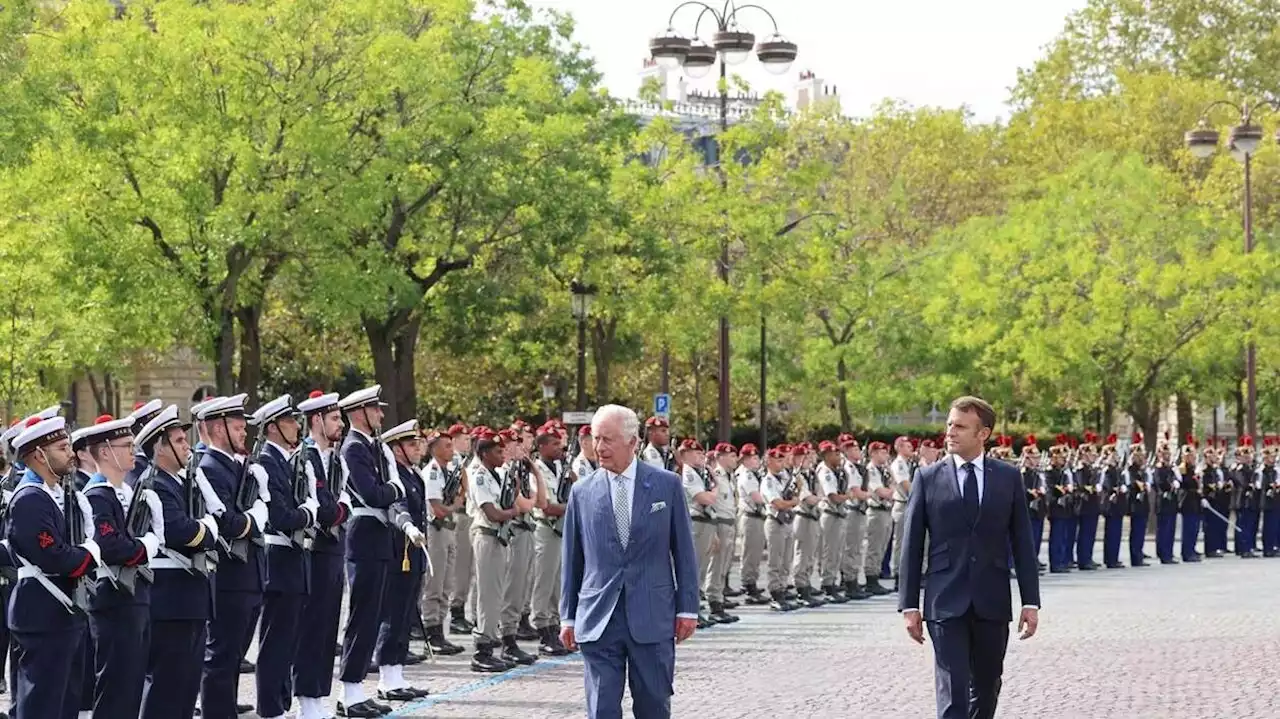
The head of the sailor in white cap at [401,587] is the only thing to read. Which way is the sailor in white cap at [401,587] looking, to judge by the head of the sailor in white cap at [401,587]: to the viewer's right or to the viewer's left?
to the viewer's right

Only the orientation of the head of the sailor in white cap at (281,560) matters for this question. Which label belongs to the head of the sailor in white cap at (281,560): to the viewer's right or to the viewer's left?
to the viewer's right

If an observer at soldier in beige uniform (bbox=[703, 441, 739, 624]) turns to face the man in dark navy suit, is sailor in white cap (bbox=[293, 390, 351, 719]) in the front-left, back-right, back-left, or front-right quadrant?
front-right

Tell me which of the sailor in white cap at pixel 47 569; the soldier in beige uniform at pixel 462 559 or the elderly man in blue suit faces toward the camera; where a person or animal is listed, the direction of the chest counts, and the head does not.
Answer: the elderly man in blue suit

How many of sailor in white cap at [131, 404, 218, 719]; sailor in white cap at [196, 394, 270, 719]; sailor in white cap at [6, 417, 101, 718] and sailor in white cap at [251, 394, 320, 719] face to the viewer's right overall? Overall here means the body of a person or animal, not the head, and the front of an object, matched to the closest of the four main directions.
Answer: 4

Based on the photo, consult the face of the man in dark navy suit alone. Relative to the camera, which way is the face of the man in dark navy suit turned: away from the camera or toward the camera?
toward the camera

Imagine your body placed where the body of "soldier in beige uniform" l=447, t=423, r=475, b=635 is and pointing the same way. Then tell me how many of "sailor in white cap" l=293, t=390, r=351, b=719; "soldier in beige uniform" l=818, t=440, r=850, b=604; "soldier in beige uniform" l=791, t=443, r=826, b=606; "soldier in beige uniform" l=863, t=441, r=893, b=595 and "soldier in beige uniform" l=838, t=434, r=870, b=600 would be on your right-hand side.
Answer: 1

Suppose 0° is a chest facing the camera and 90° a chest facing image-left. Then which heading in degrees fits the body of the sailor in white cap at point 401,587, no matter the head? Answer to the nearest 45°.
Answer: approximately 270°

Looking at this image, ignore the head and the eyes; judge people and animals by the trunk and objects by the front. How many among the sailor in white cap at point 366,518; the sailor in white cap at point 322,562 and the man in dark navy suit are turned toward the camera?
1

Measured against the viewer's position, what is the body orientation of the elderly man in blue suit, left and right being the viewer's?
facing the viewer

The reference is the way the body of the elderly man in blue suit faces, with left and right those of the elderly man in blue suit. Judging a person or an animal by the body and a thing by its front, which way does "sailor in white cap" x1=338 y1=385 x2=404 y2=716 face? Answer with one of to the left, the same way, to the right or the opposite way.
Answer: to the left

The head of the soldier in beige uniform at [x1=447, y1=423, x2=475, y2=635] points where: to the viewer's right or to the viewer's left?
to the viewer's right

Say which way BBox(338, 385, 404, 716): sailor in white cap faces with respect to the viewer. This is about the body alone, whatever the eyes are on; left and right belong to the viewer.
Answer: facing to the right of the viewer

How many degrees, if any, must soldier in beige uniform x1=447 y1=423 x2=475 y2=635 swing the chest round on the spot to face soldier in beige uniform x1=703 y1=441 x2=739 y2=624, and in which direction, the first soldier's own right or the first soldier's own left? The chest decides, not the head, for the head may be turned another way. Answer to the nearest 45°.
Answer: approximately 45° to the first soldier's own left

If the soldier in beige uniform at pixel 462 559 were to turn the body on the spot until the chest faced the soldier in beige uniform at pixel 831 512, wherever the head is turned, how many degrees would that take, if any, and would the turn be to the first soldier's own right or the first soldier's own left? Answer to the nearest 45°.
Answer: approximately 45° to the first soldier's own left

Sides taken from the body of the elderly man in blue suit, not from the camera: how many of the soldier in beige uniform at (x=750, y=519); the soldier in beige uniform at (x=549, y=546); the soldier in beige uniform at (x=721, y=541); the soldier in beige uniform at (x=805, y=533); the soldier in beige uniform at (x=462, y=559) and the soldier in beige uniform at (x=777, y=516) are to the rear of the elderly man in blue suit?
6

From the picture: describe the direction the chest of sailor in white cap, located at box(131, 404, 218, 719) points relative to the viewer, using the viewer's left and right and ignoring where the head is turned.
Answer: facing to the right of the viewer

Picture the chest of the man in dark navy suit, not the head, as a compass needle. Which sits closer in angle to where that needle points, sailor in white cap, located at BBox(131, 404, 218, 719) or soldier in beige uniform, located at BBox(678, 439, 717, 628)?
the sailor in white cap

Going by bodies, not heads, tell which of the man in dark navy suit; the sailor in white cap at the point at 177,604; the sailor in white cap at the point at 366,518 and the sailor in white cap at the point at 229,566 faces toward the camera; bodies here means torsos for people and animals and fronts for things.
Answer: the man in dark navy suit

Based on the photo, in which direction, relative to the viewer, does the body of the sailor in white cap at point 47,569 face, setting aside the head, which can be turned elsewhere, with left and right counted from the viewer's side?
facing to the right of the viewer

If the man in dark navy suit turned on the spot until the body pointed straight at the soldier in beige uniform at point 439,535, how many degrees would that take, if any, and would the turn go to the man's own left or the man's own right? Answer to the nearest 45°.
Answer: approximately 135° to the man's own right

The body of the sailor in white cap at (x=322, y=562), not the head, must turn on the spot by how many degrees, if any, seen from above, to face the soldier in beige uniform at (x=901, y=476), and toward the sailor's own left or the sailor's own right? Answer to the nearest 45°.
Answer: approximately 45° to the sailor's own left
